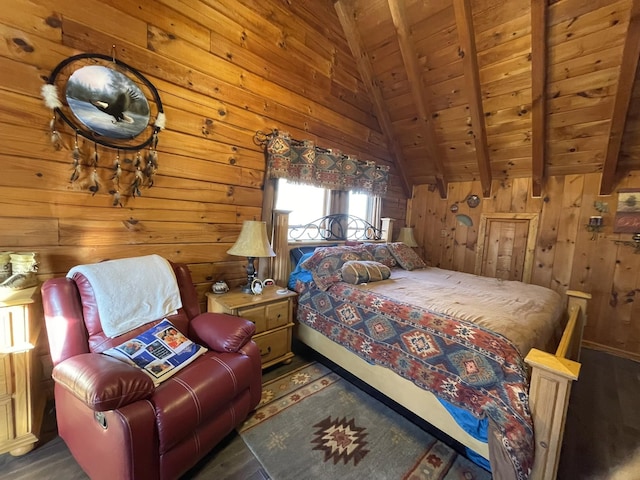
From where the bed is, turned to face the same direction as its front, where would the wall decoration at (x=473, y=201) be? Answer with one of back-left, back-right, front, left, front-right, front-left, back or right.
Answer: back-left

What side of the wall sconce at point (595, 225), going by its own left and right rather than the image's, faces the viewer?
front

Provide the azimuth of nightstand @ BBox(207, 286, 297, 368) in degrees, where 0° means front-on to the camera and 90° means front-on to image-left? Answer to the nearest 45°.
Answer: approximately 315°

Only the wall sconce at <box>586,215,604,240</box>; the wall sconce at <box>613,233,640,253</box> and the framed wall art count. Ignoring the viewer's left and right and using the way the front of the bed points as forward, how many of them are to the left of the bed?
3

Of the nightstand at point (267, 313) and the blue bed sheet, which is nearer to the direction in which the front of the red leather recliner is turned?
the blue bed sheet

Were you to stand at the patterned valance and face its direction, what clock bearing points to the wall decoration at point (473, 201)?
The wall decoration is roughly at 10 o'clock from the patterned valance.

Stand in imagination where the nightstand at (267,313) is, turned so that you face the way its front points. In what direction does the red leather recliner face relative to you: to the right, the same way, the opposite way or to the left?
the same way

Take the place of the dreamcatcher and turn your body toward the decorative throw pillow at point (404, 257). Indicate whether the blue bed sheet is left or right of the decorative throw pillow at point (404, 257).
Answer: right

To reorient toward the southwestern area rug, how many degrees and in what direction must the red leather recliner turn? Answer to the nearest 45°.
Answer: approximately 45° to its left

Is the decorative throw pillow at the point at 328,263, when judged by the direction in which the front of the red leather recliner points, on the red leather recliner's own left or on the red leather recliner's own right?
on the red leather recliner's own left

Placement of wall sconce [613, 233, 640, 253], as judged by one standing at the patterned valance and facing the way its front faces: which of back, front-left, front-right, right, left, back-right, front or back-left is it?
front-left

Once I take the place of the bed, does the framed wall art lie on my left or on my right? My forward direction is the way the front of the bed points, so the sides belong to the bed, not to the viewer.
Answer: on my left

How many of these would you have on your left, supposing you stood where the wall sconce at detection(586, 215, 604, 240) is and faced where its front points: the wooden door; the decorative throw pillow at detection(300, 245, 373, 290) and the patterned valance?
0

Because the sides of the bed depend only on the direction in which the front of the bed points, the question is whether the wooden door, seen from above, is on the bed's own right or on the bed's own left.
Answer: on the bed's own left

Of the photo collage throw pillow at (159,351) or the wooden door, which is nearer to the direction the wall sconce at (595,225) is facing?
the photo collage throw pillow

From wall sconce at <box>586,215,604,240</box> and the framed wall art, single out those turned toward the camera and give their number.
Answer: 2
